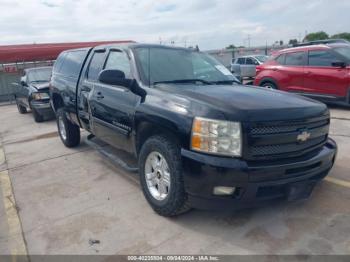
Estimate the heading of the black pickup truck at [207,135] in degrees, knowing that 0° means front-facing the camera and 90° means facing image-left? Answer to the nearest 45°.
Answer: approximately 315°

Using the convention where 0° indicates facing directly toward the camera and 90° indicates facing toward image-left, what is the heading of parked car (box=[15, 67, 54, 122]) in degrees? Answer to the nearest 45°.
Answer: approximately 315°

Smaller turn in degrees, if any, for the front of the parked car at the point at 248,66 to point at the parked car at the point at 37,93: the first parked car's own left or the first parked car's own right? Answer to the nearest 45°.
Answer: approximately 90° to the first parked car's own right

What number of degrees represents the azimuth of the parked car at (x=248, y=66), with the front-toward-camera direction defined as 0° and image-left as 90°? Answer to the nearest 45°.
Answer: approximately 315°
